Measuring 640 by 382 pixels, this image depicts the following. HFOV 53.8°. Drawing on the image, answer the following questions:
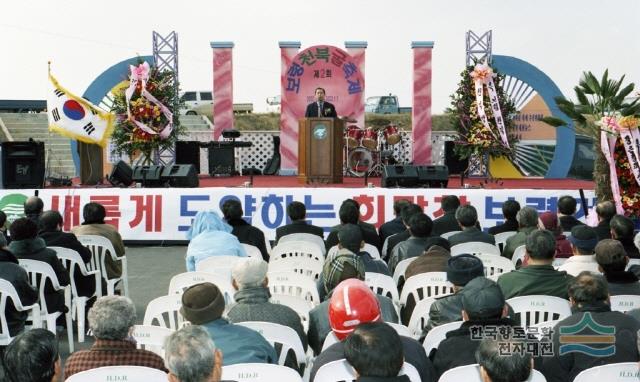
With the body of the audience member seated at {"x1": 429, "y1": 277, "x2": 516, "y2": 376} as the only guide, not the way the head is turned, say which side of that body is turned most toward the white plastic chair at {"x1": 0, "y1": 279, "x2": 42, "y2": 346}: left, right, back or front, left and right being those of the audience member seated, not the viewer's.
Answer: left

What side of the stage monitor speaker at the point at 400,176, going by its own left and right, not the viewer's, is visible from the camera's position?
back

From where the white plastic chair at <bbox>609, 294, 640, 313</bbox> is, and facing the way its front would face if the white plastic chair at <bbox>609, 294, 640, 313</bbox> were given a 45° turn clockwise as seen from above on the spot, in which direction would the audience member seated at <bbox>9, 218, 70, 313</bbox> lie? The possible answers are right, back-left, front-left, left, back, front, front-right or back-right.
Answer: back-left

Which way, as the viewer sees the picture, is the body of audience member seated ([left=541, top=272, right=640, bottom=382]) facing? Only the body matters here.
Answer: away from the camera

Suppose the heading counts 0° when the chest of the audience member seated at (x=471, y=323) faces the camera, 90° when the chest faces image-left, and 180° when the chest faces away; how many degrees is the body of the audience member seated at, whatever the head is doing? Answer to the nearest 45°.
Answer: approximately 180°

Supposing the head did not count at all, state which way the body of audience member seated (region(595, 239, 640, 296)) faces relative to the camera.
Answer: away from the camera

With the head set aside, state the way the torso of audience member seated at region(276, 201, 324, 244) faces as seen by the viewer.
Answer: away from the camera

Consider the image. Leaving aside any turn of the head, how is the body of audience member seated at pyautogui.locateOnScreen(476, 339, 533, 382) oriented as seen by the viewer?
away from the camera

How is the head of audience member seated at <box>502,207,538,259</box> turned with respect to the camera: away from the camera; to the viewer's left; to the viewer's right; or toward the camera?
away from the camera

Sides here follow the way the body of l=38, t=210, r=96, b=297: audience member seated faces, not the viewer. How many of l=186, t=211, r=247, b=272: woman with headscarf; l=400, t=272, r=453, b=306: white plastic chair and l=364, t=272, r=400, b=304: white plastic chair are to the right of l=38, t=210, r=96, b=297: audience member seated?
3

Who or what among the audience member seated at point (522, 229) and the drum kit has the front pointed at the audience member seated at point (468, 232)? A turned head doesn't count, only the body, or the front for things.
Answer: the drum kit

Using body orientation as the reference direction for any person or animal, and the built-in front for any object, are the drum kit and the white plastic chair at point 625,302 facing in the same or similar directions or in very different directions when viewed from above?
very different directions

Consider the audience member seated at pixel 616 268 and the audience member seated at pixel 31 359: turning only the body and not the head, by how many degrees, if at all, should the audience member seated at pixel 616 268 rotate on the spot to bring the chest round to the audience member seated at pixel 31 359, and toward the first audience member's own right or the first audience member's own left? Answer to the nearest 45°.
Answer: approximately 135° to the first audience member's own left

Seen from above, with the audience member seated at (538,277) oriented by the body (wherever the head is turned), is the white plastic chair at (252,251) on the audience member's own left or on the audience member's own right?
on the audience member's own left

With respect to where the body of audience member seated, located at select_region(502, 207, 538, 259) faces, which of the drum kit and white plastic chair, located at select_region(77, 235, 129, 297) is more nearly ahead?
the drum kit

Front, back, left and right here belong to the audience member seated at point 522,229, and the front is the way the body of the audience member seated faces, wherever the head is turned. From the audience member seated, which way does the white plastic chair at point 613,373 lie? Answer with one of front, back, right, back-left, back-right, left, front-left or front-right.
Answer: back

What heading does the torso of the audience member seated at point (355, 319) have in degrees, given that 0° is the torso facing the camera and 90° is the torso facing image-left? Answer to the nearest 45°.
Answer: approximately 180°
